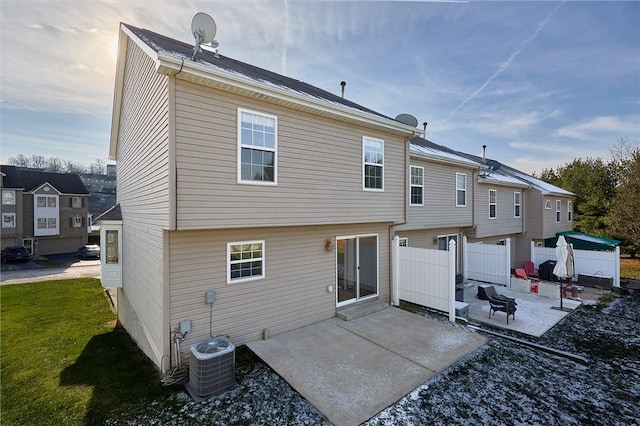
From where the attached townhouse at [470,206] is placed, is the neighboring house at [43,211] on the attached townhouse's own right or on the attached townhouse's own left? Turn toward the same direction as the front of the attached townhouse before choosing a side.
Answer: on the attached townhouse's own left

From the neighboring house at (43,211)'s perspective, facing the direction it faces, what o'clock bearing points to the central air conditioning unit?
The central air conditioning unit is roughly at 12 o'clock from the neighboring house.

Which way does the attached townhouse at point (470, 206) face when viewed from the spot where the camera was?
facing away from the viewer and to the left of the viewer

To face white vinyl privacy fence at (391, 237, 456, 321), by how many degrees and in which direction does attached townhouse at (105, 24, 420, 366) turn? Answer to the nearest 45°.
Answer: approximately 135° to its right

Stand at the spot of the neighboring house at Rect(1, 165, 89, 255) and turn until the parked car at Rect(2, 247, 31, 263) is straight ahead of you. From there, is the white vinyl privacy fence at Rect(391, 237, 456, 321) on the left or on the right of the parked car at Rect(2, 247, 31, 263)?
left

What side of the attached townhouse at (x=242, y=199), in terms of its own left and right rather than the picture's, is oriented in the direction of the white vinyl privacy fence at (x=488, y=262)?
right

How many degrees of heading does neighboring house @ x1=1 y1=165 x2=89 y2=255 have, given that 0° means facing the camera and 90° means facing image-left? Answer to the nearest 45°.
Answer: approximately 0°

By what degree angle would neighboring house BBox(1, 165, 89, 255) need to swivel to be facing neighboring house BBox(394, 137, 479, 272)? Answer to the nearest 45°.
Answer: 0° — it already faces it

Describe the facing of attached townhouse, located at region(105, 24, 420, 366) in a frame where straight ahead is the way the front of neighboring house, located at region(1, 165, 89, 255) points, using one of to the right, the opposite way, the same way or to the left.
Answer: the opposite way

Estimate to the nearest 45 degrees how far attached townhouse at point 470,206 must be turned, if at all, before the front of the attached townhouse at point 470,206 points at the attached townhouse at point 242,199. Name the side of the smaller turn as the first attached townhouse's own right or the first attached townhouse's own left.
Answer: approximately 135° to the first attached townhouse's own left

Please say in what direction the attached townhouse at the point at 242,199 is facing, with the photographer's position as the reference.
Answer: facing away from the viewer and to the left of the viewer

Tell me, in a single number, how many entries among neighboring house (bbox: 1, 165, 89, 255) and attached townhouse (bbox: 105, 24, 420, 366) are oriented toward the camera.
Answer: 1
